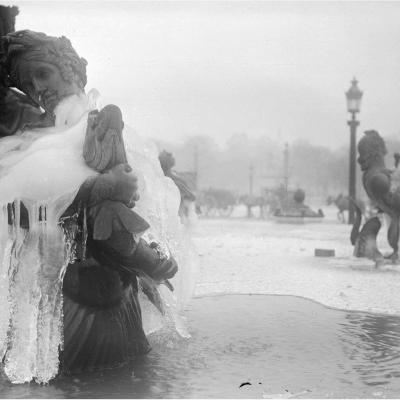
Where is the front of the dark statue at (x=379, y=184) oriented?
to the viewer's left

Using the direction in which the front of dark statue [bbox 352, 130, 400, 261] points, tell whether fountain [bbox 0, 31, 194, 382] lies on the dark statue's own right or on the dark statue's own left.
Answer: on the dark statue's own left
